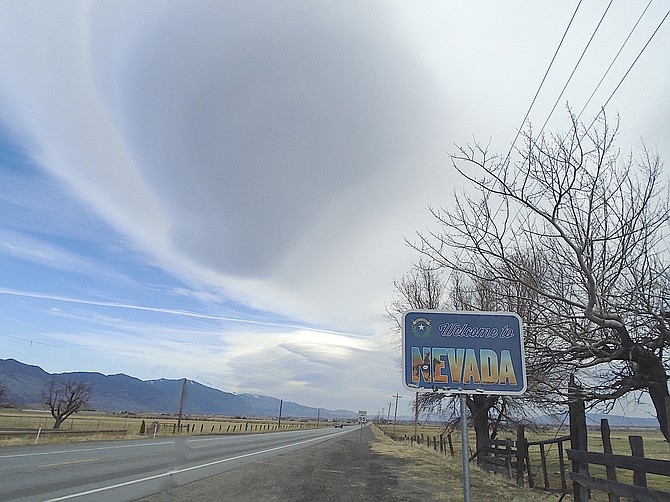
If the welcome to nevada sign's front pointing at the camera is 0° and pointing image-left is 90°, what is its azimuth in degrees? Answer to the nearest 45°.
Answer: approximately 0°

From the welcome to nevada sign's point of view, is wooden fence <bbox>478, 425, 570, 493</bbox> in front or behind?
behind

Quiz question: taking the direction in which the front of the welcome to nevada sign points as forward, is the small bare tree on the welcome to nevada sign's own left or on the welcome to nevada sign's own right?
on the welcome to nevada sign's own right
